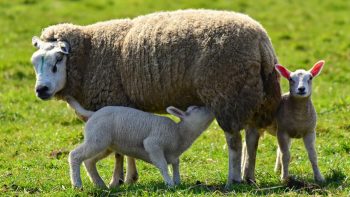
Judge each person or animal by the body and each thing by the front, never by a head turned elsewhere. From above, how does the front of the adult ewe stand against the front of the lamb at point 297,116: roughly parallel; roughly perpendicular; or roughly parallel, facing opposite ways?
roughly perpendicular

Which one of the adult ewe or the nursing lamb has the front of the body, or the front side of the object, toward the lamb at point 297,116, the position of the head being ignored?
the nursing lamb

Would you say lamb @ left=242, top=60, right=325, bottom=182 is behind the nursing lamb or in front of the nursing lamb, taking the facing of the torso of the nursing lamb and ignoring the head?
in front

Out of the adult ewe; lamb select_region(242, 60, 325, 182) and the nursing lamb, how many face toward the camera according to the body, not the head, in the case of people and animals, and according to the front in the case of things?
1

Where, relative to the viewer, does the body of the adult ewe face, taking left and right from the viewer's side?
facing to the left of the viewer

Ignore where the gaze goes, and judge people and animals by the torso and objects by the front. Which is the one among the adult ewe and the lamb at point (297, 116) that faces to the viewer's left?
the adult ewe

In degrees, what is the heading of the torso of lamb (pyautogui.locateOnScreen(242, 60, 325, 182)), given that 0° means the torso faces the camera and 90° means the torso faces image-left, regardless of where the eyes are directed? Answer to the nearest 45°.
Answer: approximately 0°

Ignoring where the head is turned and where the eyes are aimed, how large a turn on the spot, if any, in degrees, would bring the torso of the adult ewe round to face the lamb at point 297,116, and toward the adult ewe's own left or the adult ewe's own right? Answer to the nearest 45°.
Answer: approximately 180°

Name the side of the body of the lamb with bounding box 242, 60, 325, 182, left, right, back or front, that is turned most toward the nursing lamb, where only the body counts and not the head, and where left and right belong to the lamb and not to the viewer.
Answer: right

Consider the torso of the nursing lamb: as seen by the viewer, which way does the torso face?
to the viewer's right

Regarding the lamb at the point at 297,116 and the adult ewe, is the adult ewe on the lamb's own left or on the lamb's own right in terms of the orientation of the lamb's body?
on the lamb's own right
